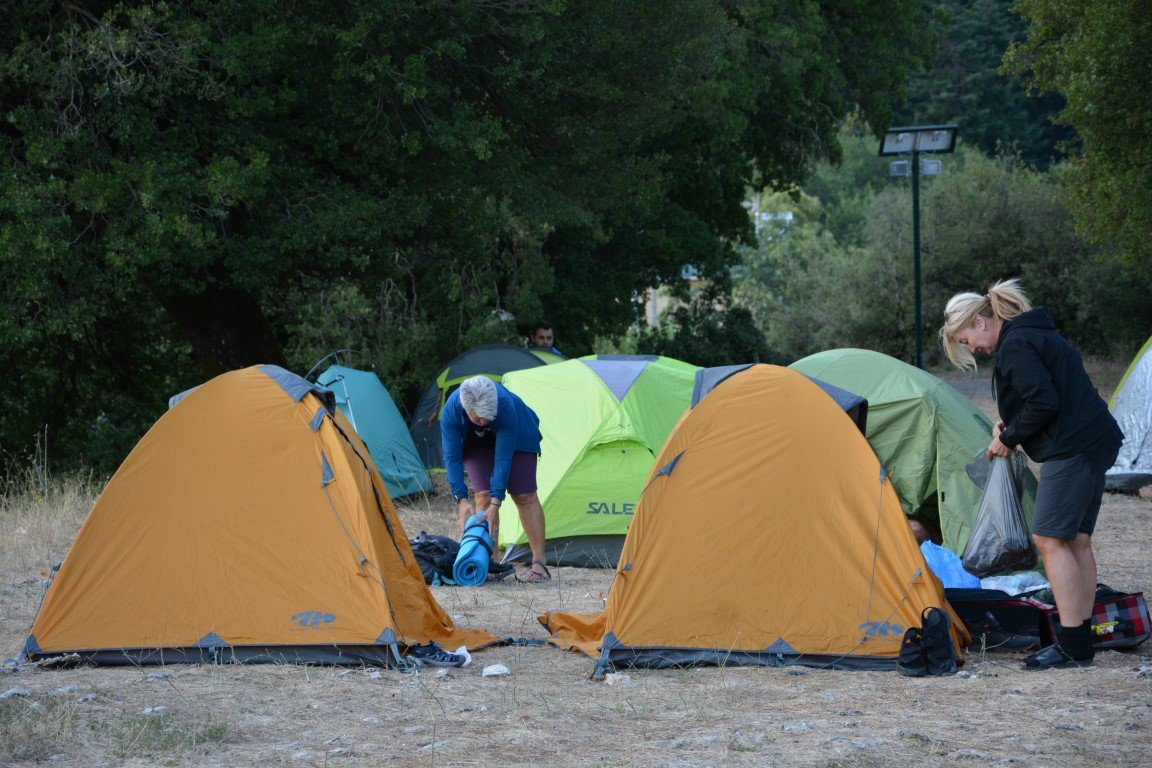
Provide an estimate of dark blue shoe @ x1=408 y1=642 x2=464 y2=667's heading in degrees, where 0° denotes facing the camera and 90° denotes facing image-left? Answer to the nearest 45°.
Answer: approximately 270°

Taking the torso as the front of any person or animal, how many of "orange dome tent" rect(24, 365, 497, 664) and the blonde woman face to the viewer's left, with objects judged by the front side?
1

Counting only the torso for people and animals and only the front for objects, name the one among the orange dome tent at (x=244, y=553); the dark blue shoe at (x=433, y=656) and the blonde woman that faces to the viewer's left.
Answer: the blonde woman

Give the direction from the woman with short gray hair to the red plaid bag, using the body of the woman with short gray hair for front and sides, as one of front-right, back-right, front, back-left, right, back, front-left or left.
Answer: left

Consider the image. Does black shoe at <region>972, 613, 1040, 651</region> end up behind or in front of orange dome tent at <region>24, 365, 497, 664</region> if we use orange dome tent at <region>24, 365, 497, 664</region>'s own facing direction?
in front

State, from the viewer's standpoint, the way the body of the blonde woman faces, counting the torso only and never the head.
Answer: to the viewer's left

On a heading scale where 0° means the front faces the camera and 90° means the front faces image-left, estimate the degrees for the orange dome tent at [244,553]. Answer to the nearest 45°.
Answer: approximately 270°
